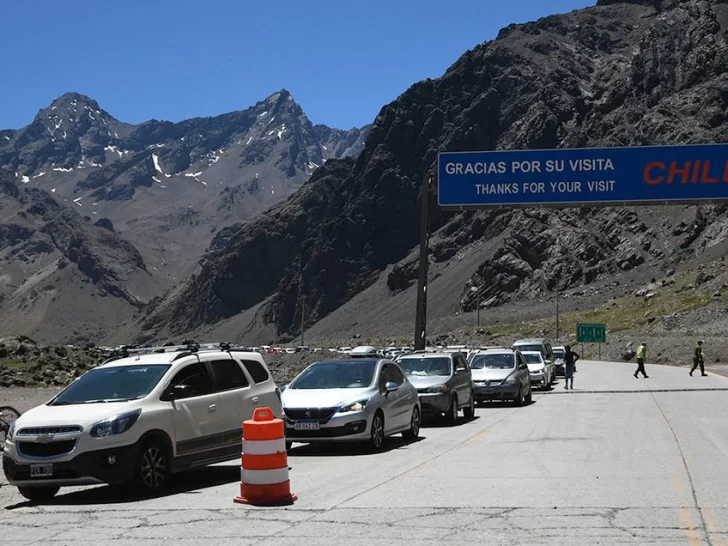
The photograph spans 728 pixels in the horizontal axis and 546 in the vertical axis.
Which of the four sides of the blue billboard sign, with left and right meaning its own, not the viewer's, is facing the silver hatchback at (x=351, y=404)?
front

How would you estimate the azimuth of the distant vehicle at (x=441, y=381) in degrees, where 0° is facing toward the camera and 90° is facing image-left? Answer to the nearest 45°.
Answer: approximately 45°

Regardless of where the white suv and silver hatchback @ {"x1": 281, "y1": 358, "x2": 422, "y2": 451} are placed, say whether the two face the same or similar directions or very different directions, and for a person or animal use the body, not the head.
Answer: same or similar directions

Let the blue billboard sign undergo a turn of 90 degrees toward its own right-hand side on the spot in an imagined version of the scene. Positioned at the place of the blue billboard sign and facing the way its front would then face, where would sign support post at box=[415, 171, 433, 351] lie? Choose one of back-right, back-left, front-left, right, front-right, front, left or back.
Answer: front

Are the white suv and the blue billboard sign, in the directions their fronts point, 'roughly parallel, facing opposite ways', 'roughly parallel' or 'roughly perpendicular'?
roughly parallel

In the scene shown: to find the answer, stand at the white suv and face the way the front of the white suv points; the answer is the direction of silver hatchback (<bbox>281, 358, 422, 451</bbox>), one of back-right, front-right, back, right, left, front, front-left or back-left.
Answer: back

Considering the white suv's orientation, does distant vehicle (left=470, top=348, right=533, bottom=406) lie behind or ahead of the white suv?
behind

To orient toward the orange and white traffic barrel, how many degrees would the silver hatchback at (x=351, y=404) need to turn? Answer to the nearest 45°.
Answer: approximately 45° to its left

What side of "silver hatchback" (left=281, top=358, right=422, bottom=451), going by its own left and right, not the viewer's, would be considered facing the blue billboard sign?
back

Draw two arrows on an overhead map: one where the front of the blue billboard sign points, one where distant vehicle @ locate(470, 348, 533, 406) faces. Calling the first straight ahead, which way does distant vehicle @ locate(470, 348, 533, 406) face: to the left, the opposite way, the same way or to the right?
the same way

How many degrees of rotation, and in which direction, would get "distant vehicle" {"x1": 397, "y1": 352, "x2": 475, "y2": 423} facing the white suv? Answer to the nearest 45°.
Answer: approximately 45° to its left

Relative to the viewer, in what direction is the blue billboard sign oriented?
toward the camera

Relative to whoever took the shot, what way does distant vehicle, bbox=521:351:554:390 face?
facing the viewer and to the left of the viewer

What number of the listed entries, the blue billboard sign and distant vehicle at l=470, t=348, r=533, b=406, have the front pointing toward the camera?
2

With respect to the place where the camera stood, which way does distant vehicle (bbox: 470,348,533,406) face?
facing the viewer

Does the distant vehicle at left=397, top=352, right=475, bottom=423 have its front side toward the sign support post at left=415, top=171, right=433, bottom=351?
no

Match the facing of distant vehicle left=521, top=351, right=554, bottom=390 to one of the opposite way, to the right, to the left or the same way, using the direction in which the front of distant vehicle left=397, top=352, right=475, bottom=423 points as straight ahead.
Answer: the same way

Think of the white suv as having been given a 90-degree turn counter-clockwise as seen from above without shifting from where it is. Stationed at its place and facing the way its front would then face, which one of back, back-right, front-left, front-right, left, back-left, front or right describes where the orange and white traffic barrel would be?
front

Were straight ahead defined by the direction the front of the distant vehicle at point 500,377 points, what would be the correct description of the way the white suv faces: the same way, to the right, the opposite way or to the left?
the same way

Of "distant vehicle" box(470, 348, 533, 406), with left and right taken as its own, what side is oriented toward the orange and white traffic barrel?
front
